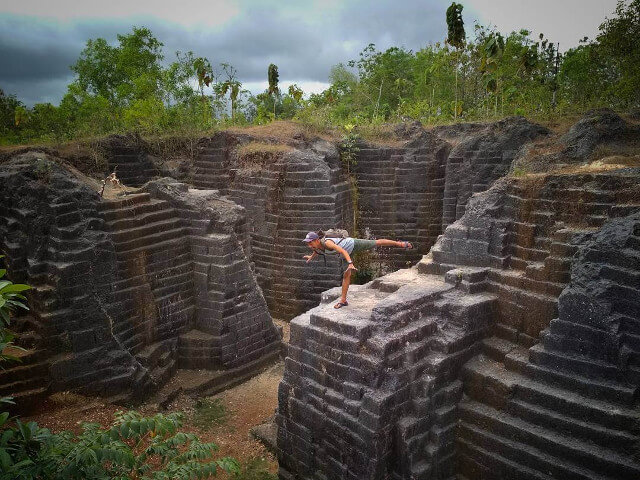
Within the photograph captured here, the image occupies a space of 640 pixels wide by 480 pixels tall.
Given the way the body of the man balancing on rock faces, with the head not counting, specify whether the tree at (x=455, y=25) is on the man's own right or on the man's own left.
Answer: on the man's own right

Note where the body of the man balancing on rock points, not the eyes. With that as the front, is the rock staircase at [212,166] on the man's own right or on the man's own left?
on the man's own right

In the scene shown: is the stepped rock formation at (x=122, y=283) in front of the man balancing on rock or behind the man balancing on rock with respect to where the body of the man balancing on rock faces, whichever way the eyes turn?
in front

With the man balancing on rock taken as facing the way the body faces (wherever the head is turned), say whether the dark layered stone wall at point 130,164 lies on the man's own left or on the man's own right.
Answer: on the man's own right

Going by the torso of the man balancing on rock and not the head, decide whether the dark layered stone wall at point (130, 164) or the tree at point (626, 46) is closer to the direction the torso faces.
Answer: the dark layered stone wall

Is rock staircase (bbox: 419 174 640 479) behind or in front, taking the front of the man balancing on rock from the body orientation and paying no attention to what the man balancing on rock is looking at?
behind

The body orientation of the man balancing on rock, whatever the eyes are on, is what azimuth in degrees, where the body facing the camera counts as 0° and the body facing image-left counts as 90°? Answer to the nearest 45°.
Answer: approximately 90°

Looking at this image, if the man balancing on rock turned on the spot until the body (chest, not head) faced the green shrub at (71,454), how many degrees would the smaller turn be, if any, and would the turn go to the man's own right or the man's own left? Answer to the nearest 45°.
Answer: approximately 90° to the man's own left

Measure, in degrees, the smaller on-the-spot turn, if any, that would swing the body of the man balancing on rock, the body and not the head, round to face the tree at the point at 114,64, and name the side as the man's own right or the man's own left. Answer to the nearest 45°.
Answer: approximately 45° to the man's own right

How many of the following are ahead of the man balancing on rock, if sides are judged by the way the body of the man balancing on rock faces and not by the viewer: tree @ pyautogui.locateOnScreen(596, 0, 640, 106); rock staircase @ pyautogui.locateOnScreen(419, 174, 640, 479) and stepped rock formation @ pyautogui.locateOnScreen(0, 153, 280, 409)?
1
